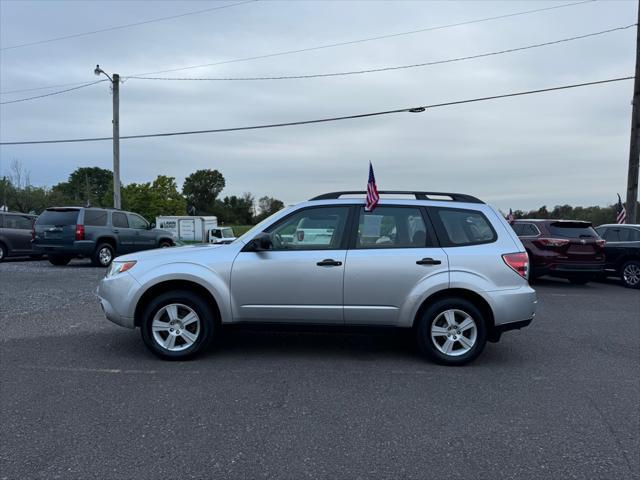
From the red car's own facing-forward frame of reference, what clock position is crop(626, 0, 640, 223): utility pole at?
The utility pole is roughly at 2 o'clock from the red car.

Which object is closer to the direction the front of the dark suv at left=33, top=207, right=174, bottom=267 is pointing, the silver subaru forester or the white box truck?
the white box truck

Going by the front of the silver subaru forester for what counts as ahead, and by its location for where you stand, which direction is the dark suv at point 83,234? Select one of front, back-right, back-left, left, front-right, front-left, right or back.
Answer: front-right

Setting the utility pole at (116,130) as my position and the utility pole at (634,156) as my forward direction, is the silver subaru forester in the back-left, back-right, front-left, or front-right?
front-right

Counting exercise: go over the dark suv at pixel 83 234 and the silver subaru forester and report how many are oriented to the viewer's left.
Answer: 1

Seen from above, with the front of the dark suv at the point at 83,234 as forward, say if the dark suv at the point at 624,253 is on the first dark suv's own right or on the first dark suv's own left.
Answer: on the first dark suv's own right

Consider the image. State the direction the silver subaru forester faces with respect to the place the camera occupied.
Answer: facing to the left of the viewer

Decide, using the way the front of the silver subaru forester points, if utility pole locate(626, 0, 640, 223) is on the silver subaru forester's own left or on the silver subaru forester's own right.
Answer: on the silver subaru forester's own right

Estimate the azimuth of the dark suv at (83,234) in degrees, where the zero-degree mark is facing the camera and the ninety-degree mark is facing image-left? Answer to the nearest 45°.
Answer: approximately 225°

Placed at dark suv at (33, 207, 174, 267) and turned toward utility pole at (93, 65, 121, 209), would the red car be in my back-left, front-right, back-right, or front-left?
back-right

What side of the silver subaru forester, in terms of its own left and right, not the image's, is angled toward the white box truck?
right

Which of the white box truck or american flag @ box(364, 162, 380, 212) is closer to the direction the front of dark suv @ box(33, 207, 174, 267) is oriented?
the white box truck

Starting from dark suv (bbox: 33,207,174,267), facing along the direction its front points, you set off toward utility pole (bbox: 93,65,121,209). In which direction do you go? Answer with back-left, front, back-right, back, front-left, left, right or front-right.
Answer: front-left

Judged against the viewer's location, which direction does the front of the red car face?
facing away from the viewer and to the left of the viewer

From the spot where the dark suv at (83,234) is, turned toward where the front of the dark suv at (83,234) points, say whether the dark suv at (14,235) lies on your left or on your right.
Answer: on your left
